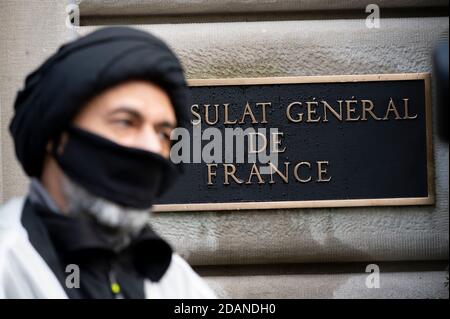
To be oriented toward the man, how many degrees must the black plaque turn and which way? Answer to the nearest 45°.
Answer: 0° — it already faces them

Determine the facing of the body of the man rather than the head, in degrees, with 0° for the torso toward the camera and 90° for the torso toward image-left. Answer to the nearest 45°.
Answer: approximately 315°

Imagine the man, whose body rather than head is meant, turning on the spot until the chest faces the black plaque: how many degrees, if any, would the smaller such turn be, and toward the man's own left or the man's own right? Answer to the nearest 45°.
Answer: approximately 90° to the man's own left

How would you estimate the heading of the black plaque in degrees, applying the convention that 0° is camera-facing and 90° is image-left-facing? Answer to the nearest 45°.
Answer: approximately 0°
